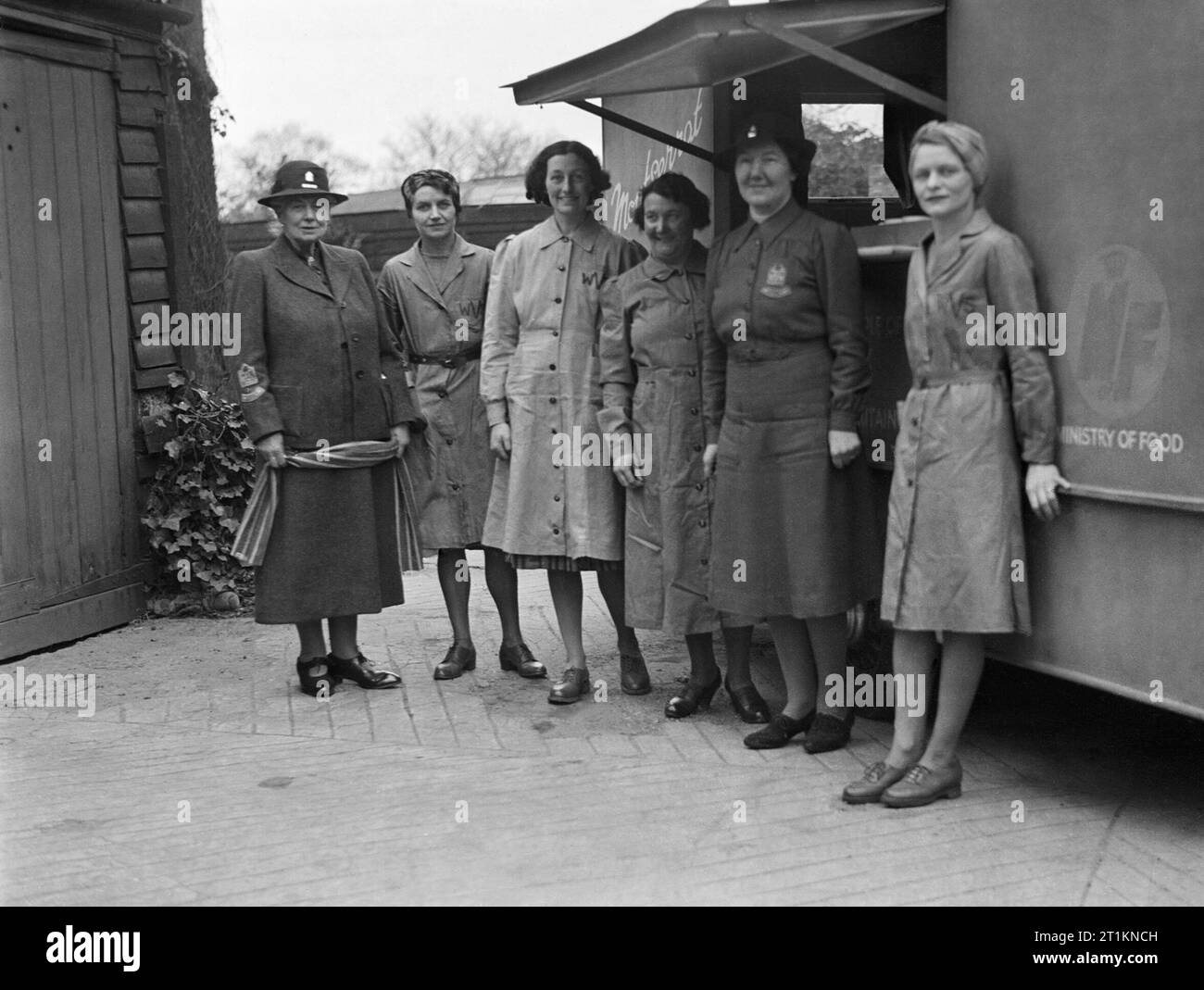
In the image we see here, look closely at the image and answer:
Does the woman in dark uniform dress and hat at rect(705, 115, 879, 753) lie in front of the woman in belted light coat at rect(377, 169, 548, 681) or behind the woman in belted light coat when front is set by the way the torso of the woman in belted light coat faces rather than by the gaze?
in front

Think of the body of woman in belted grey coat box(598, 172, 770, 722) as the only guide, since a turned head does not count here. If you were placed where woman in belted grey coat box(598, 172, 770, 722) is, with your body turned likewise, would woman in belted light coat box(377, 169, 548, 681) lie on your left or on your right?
on your right

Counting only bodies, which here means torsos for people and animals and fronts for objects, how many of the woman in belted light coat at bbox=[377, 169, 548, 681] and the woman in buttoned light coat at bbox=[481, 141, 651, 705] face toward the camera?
2

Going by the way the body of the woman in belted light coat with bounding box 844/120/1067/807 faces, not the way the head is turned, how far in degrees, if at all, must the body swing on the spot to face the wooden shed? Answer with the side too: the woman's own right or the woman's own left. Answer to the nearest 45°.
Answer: approximately 90° to the woman's own right

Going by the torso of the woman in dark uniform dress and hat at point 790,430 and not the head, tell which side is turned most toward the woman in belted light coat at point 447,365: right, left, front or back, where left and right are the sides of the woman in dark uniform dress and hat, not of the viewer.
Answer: right

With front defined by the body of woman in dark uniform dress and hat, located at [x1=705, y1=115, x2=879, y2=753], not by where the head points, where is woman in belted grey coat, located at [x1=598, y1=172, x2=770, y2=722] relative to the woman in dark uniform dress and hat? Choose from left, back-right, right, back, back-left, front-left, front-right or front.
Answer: right

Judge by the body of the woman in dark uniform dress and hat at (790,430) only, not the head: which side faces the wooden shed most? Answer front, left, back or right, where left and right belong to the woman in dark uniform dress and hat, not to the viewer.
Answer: right

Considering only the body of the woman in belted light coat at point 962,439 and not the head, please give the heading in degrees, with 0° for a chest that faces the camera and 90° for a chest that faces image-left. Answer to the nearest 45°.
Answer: approximately 45°

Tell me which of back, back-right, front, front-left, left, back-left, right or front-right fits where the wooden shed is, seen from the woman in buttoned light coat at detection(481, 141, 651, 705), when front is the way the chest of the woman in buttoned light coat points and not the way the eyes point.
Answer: back-right
